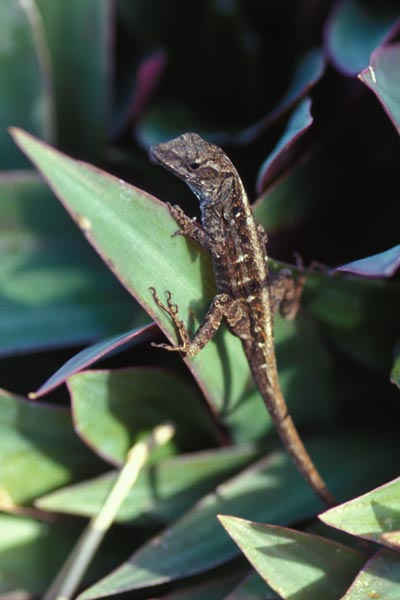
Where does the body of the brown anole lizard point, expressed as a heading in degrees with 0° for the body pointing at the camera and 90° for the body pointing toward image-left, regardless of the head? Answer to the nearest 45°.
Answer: approximately 135°
